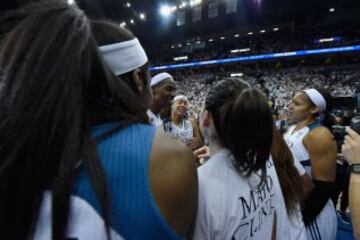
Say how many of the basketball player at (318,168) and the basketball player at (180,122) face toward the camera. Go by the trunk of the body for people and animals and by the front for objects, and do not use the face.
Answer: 1

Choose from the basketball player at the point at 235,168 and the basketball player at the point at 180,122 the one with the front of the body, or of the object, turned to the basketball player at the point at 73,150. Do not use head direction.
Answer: the basketball player at the point at 180,122

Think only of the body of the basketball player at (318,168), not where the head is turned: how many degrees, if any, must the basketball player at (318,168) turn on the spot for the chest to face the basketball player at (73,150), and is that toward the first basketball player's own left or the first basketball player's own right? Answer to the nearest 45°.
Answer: approximately 90° to the first basketball player's own left

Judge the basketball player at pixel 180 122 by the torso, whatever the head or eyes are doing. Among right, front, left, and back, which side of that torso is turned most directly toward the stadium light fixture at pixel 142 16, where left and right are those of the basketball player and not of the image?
back

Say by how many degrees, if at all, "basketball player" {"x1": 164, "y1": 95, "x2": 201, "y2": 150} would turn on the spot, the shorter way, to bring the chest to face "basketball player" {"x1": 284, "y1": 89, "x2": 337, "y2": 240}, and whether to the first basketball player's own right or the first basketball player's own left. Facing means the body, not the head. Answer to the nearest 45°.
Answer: approximately 45° to the first basketball player's own left

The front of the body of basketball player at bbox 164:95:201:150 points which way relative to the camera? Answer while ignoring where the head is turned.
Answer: toward the camera

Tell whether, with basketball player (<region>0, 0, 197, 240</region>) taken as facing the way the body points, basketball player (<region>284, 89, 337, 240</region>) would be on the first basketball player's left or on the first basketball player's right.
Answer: on the first basketball player's right

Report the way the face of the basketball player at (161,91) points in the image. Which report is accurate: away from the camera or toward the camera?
toward the camera

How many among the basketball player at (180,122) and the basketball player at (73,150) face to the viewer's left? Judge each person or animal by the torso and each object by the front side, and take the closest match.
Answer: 0

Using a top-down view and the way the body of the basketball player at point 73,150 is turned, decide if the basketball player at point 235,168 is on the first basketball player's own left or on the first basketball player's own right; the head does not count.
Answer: on the first basketball player's own right

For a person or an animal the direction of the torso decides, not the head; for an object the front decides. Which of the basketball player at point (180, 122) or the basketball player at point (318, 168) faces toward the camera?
the basketball player at point (180, 122)

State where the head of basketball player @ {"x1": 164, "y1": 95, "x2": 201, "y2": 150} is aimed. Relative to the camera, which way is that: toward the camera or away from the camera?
toward the camera

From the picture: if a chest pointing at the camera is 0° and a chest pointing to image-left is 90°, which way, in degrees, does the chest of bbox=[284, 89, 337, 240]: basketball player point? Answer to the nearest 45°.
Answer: approximately 90°

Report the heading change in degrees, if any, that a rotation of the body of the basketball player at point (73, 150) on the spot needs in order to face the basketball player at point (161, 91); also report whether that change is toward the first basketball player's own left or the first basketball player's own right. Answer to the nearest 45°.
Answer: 0° — they already face them

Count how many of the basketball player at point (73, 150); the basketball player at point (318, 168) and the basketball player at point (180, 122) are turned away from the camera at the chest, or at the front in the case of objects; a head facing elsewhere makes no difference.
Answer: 1

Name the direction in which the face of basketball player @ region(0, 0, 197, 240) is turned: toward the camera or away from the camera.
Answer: away from the camera

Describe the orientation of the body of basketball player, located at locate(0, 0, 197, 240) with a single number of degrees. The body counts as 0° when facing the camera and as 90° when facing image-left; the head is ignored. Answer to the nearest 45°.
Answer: approximately 180°
